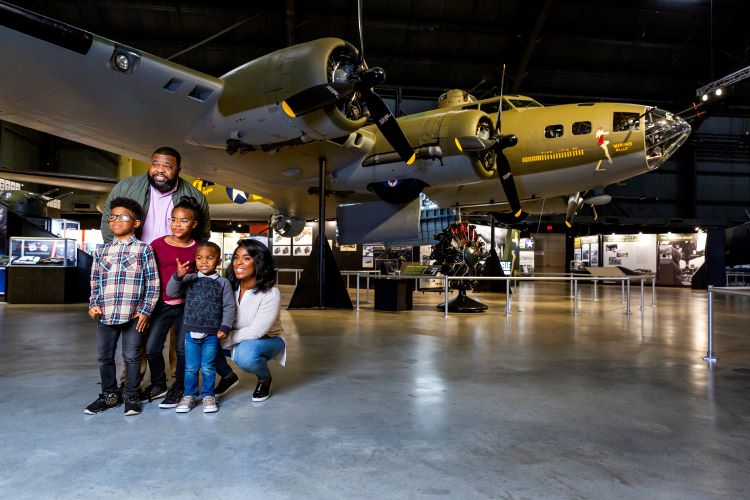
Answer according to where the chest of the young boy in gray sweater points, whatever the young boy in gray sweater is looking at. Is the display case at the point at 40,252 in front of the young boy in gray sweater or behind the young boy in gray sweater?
behind

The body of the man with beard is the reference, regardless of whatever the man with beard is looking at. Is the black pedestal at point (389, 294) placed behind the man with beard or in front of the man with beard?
behind

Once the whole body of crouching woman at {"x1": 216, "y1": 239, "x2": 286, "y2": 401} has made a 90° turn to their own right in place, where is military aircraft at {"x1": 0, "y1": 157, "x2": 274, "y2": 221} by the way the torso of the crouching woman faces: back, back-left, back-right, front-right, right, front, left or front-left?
front-right

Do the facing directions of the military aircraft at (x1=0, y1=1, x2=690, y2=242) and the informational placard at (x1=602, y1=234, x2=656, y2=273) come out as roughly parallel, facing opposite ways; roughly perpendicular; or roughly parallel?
roughly perpendicular

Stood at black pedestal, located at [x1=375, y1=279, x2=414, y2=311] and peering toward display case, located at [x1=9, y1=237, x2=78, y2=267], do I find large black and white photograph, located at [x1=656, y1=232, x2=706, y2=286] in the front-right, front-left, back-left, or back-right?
back-right

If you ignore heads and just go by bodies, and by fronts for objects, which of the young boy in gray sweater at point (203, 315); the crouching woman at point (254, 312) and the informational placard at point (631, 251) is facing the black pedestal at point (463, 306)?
the informational placard

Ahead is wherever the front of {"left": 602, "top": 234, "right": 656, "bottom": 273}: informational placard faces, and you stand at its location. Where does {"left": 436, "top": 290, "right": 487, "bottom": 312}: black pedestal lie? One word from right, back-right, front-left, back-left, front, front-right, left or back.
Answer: front

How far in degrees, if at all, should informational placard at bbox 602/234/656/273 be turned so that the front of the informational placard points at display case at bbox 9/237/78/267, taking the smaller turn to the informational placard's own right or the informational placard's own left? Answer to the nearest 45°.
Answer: approximately 45° to the informational placard's own right
